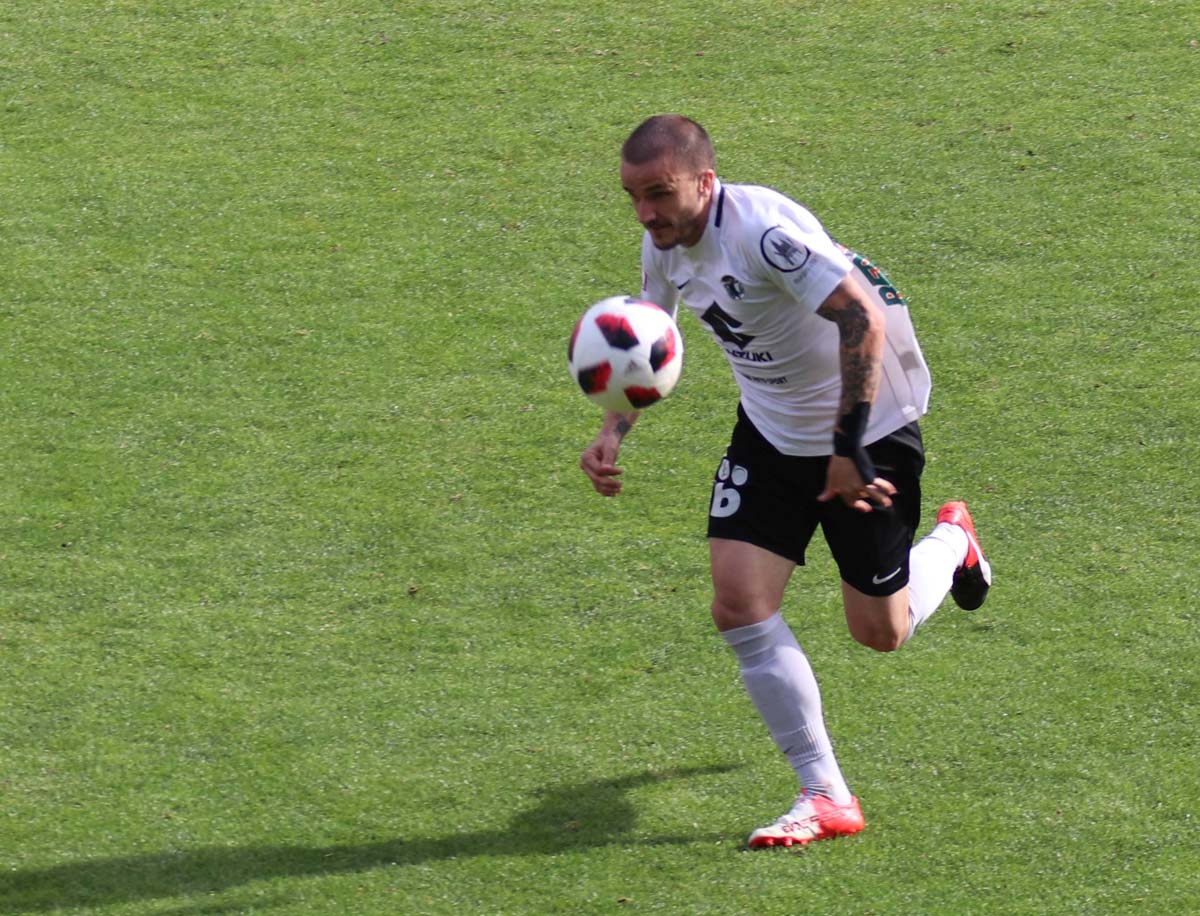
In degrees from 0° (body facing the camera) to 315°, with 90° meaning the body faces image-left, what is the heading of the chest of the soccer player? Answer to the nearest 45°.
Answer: approximately 45°
